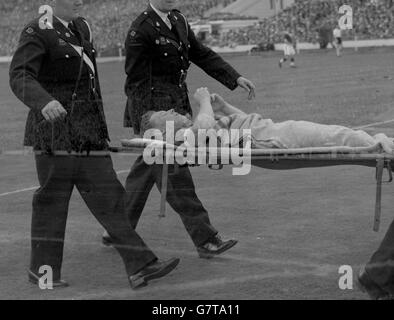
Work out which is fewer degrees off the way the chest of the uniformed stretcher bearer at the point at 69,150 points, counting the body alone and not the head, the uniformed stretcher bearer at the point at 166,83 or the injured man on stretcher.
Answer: the injured man on stretcher
